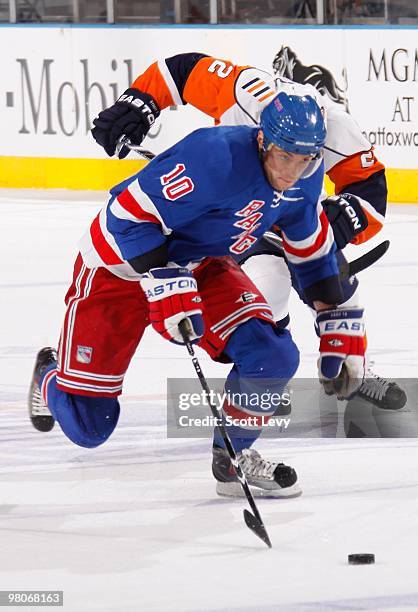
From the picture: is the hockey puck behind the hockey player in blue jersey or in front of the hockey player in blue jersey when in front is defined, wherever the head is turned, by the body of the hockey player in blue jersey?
in front

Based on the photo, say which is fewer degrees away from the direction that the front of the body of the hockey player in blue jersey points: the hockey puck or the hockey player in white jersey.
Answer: the hockey puck

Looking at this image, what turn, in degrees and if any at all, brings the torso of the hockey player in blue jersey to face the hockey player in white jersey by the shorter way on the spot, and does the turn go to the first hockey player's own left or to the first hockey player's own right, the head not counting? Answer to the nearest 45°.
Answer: approximately 135° to the first hockey player's own left

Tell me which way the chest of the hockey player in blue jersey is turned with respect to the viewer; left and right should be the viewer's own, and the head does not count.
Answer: facing the viewer and to the right of the viewer
